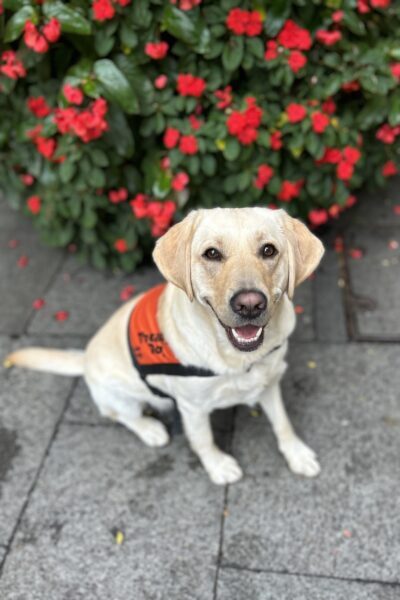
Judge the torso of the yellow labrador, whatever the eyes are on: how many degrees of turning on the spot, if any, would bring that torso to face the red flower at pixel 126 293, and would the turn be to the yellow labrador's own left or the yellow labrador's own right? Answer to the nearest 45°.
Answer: approximately 135° to the yellow labrador's own left

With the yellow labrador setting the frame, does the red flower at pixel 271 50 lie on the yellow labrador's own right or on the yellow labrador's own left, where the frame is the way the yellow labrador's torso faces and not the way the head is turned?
on the yellow labrador's own left

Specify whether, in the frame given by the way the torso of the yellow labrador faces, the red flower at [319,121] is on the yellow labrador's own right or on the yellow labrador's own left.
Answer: on the yellow labrador's own left

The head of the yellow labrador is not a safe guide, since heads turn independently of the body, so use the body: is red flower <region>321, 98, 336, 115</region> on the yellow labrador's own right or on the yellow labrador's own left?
on the yellow labrador's own left

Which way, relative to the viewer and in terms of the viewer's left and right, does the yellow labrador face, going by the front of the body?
facing the viewer and to the right of the viewer

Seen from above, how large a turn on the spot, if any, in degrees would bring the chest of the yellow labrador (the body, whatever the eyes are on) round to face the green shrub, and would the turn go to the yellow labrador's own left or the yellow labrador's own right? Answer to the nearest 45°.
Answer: approximately 135° to the yellow labrador's own left

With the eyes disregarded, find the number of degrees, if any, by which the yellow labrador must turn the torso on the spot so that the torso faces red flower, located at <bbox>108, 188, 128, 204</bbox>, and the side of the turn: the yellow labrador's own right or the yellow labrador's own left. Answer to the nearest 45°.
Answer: approximately 135° to the yellow labrador's own left

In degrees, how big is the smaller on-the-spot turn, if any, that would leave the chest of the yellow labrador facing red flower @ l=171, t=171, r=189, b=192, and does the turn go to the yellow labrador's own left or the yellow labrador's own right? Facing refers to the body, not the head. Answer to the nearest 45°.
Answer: approximately 135° to the yellow labrador's own left
